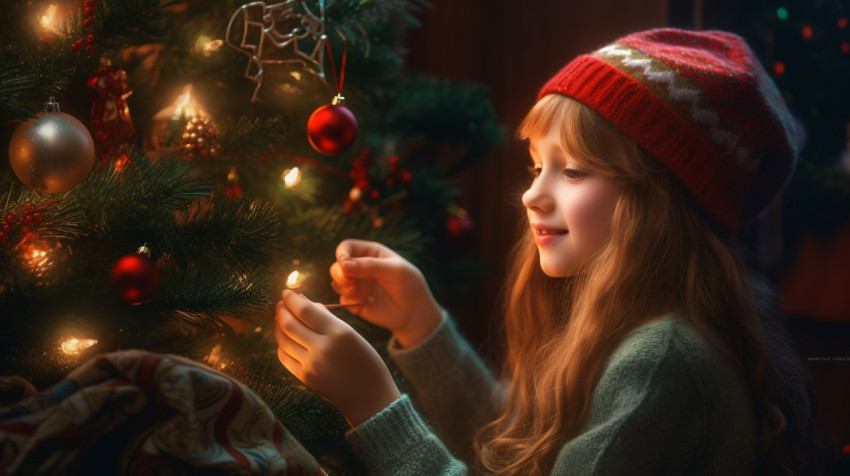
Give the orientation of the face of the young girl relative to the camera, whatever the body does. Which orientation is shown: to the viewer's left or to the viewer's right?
to the viewer's left

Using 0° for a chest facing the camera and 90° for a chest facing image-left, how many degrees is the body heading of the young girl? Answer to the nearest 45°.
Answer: approximately 90°
